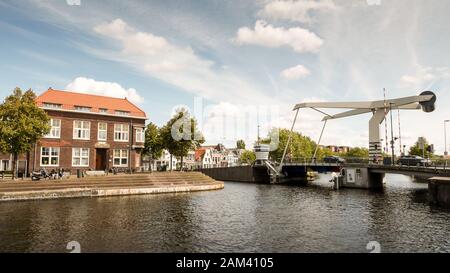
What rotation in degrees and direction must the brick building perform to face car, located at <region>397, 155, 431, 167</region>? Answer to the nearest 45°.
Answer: approximately 45° to its left

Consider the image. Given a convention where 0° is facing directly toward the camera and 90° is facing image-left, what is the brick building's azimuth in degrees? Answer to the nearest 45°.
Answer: approximately 0°

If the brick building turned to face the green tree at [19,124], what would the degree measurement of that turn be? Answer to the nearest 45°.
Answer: approximately 45° to its right
